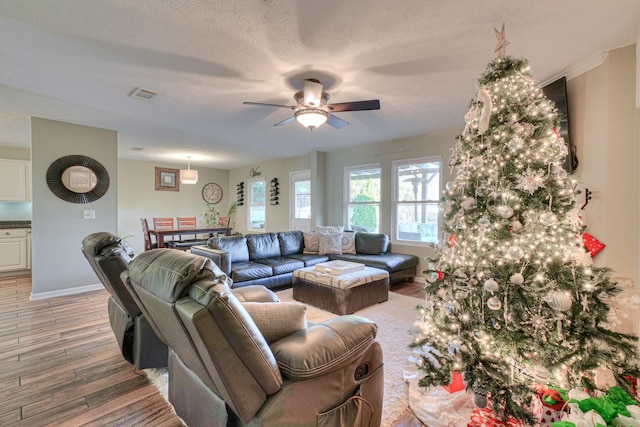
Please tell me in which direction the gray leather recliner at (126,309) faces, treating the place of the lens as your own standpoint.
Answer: facing away from the viewer and to the right of the viewer

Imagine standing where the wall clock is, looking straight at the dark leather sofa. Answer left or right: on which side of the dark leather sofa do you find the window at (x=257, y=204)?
left

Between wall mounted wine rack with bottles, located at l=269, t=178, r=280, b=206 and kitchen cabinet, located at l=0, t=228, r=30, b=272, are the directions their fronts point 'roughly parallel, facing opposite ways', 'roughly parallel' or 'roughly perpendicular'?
roughly perpendicular

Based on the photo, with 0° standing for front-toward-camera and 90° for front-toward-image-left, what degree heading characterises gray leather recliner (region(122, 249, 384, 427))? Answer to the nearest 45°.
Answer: approximately 225°

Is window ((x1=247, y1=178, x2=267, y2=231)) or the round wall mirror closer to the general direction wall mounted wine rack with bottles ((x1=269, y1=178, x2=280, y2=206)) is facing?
the round wall mirror

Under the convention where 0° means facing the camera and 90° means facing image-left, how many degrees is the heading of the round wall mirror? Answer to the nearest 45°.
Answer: approximately 0°

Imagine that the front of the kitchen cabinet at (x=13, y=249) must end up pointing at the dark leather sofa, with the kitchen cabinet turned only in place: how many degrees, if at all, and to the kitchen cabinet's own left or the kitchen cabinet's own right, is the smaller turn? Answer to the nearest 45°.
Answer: approximately 45° to the kitchen cabinet's own left
